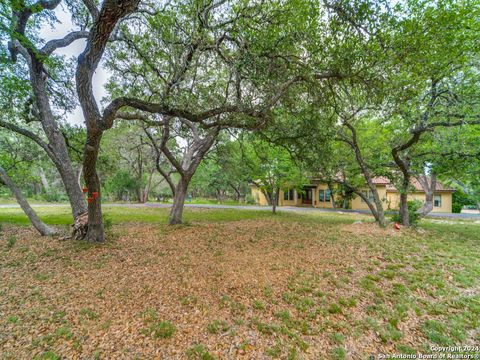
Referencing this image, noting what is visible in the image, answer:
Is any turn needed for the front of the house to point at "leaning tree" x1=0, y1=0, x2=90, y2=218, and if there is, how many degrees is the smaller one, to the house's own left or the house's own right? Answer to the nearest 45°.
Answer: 0° — it already faces it

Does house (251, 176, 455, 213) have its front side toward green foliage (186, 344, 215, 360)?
yes

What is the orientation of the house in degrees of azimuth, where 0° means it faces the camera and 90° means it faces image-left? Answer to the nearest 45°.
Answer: approximately 0°
